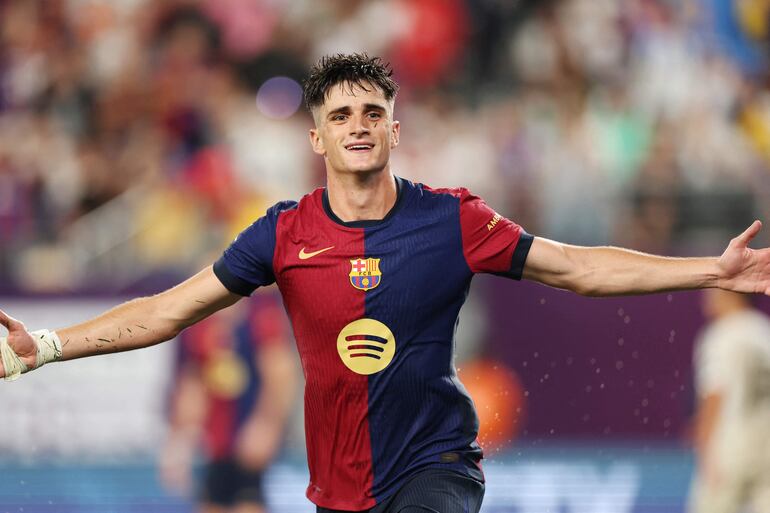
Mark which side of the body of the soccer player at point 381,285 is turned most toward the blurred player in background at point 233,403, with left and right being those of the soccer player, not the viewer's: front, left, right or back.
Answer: back

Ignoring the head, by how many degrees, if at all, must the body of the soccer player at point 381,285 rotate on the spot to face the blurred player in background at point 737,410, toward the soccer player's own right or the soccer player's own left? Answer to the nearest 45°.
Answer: approximately 135° to the soccer player's own left

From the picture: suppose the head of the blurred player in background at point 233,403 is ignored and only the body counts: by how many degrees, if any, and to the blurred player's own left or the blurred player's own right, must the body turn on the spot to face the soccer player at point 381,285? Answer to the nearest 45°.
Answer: approximately 45° to the blurred player's own left

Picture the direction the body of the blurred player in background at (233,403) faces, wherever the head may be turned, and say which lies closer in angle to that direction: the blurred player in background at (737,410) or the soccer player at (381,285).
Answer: the soccer player

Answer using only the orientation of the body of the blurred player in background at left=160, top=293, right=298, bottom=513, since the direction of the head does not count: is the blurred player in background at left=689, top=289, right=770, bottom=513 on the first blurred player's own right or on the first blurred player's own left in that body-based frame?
on the first blurred player's own left

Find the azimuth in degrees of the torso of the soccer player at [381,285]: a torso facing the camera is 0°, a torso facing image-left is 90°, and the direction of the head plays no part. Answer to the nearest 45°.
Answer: approximately 0°

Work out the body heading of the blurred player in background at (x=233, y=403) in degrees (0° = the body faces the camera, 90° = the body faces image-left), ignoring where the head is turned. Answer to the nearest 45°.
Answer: approximately 45°
